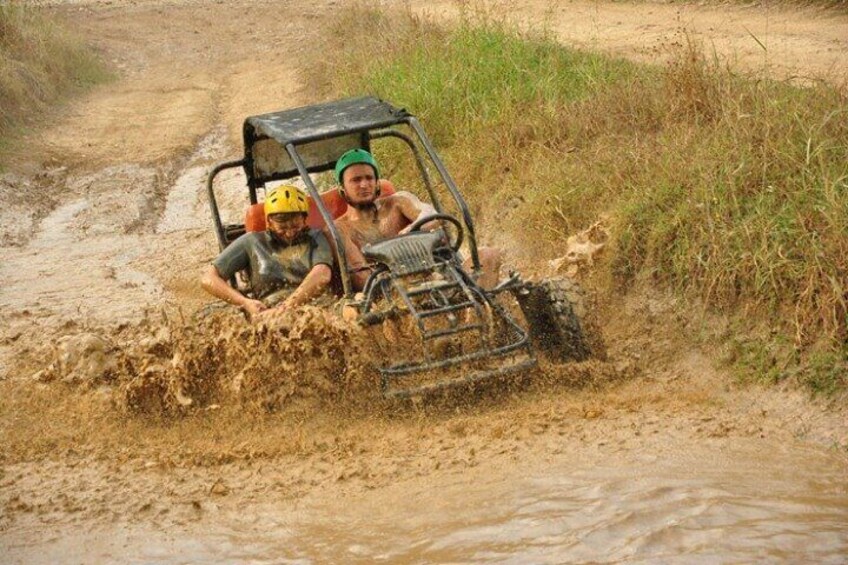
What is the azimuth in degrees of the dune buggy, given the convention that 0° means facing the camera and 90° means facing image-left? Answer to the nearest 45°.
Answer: approximately 315°

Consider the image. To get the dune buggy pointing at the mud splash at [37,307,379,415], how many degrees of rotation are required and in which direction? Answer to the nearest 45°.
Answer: approximately 135° to its right
